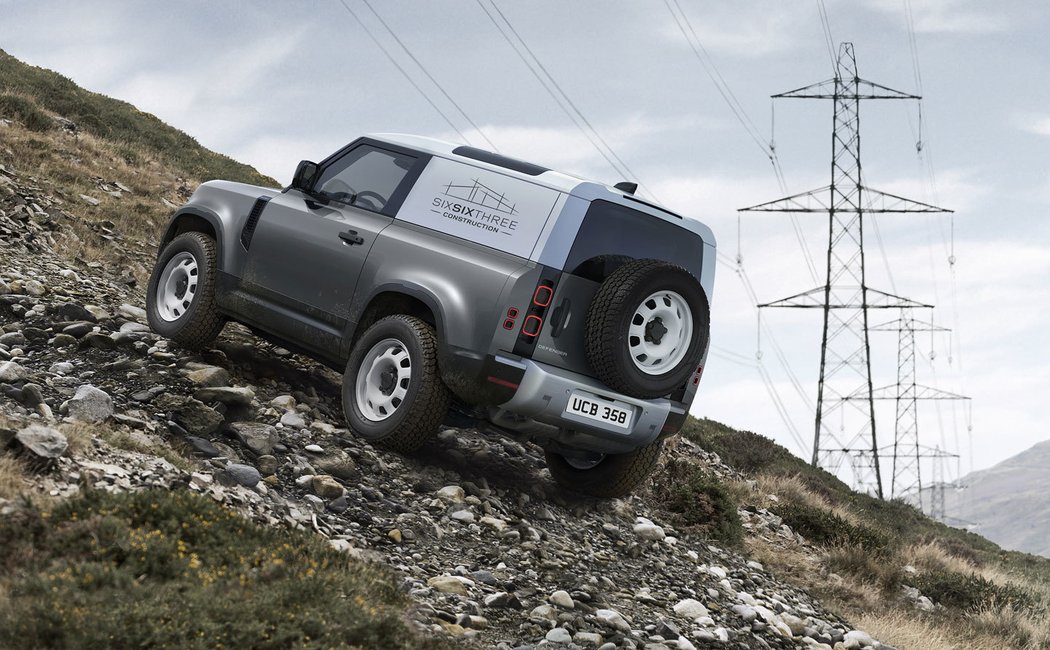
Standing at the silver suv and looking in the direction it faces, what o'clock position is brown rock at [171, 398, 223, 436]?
The brown rock is roughly at 11 o'clock from the silver suv.

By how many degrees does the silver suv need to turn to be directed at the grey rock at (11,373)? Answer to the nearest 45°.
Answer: approximately 45° to its left

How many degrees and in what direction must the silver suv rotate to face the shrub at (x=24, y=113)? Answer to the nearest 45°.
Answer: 0° — it already faces it

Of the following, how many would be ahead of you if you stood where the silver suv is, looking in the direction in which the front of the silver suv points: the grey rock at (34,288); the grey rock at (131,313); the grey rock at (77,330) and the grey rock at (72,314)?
4

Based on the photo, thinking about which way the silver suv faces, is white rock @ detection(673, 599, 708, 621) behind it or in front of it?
behind

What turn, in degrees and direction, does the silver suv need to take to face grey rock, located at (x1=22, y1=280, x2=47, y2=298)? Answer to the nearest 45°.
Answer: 0° — it already faces it

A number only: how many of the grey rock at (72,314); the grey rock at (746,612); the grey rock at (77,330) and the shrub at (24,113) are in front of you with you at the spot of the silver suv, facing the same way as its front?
3

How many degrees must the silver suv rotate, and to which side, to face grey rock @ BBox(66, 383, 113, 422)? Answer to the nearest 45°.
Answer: approximately 45° to its left

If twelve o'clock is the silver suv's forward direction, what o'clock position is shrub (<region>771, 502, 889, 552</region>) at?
The shrub is roughly at 3 o'clock from the silver suv.

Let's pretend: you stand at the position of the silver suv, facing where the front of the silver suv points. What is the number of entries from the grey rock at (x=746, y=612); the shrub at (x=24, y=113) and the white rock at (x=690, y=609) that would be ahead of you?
1

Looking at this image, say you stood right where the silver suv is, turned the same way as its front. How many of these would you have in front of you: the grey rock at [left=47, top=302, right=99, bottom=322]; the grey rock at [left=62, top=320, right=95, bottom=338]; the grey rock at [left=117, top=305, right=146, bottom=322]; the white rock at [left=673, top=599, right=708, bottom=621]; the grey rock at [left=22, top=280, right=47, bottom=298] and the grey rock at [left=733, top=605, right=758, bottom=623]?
4

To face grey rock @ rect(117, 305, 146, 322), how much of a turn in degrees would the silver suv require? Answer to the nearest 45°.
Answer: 0° — it already faces it

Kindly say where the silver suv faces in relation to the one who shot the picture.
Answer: facing away from the viewer and to the left of the viewer

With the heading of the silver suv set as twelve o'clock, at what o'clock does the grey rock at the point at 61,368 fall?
The grey rock is roughly at 11 o'clock from the silver suv.

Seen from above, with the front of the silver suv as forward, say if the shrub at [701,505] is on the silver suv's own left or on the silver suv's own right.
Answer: on the silver suv's own right

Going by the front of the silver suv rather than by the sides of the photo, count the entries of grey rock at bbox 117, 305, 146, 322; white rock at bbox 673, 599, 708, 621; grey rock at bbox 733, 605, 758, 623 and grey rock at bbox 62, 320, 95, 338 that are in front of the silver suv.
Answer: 2
